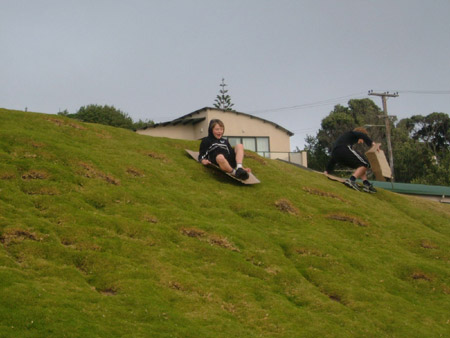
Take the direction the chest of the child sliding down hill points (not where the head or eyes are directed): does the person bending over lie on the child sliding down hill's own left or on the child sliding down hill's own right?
on the child sliding down hill's own left

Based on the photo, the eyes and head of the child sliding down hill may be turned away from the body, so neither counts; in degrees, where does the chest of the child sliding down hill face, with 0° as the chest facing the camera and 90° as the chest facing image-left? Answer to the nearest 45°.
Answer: approximately 315°
